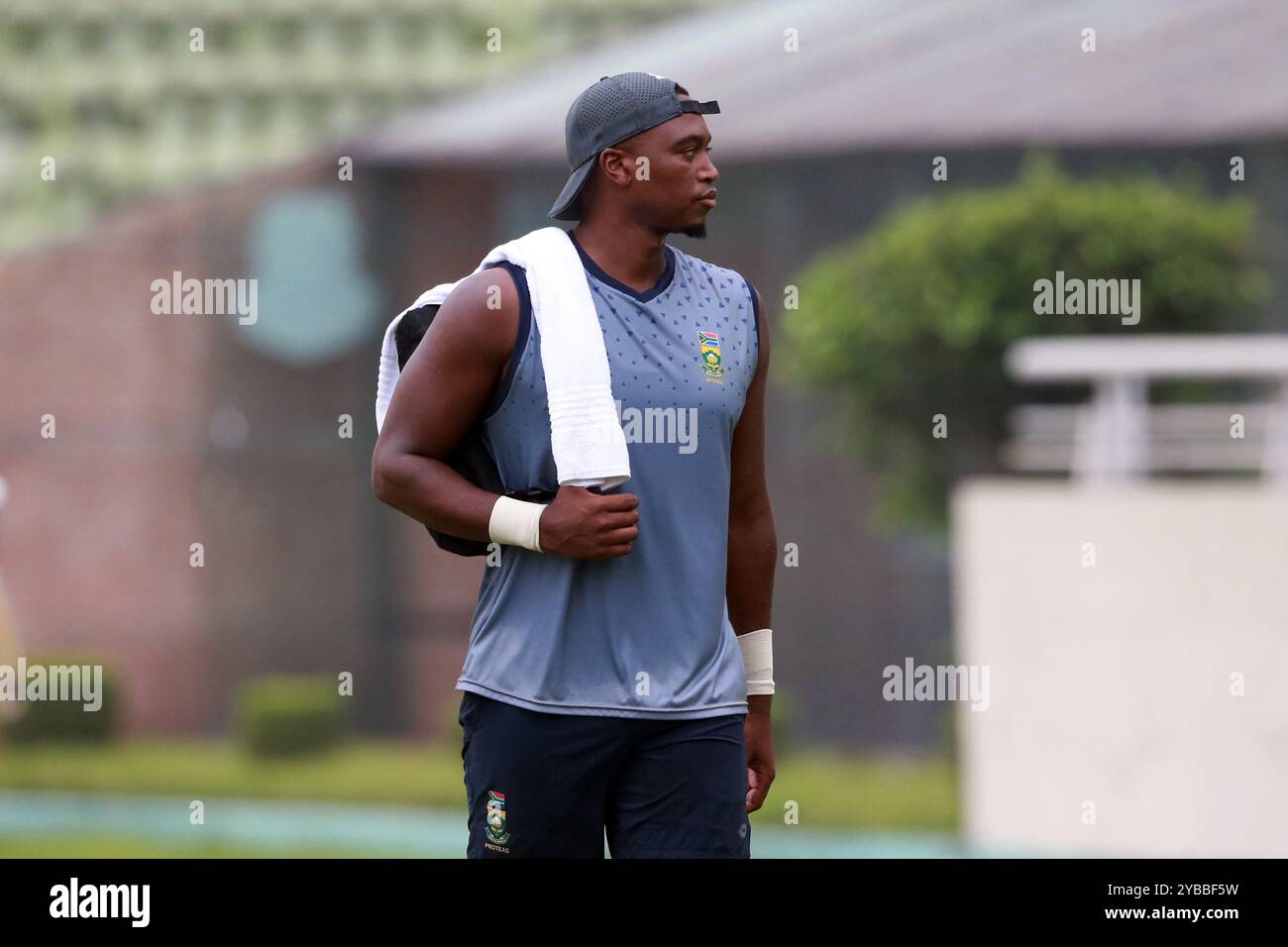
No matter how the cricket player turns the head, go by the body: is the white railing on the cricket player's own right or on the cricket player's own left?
on the cricket player's own left

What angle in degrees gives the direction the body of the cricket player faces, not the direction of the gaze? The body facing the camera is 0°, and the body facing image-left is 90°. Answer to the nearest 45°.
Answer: approximately 315°

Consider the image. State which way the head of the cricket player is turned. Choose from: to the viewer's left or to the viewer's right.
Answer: to the viewer's right

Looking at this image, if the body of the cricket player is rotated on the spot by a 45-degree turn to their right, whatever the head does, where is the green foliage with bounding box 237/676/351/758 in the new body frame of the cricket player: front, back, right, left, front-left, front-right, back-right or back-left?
back

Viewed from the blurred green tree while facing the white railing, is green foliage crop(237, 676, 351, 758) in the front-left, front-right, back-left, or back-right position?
back-right

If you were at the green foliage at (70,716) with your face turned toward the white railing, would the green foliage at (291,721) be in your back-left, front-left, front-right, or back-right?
front-left

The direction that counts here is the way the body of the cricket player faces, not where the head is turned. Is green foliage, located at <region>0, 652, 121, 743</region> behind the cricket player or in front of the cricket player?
behind

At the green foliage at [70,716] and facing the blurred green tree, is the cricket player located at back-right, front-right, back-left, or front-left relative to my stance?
front-right

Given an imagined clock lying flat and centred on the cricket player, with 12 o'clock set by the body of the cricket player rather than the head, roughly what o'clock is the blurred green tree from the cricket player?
The blurred green tree is roughly at 8 o'clock from the cricket player.
